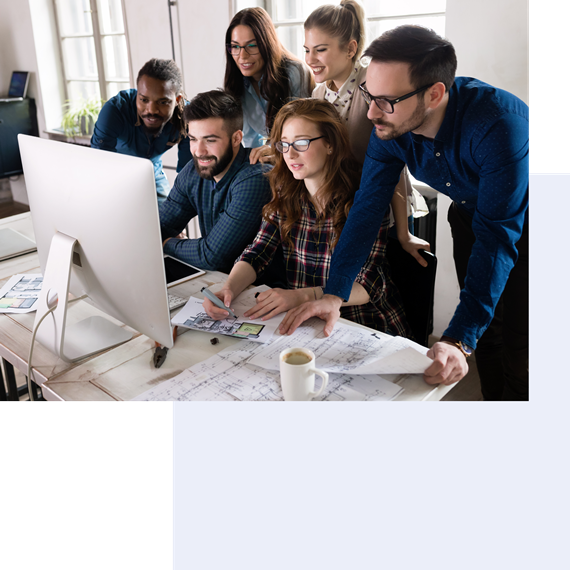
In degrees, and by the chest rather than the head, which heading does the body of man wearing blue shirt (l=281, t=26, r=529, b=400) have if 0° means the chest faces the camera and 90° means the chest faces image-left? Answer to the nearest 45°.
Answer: approximately 45°

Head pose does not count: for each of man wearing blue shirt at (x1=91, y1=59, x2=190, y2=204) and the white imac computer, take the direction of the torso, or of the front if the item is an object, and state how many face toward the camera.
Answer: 1

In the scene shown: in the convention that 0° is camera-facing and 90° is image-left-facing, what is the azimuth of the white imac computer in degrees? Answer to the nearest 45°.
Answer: approximately 225°

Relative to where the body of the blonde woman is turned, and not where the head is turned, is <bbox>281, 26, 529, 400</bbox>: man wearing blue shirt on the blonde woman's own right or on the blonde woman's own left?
on the blonde woman's own left
